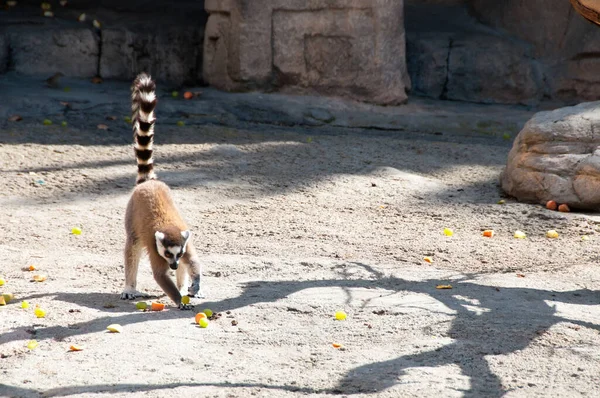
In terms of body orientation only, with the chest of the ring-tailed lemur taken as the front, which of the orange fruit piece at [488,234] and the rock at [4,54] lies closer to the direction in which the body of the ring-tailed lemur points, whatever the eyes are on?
the orange fruit piece

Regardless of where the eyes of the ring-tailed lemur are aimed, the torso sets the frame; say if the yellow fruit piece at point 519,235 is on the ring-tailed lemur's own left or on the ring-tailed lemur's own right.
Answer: on the ring-tailed lemur's own left

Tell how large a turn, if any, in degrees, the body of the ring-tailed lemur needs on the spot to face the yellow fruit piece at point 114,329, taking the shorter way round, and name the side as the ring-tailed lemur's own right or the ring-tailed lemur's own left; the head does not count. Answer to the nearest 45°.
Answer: approximately 45° to the ring-tailed lemur's own right

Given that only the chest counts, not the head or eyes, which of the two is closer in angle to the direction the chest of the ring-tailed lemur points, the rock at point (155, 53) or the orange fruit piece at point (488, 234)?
the orange fruit piece

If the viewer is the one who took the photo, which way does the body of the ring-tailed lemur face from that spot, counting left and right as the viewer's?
facing the viewer and to the right of the viewer

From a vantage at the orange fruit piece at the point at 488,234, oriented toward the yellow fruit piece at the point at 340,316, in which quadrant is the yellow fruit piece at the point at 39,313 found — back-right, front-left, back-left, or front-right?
front-right

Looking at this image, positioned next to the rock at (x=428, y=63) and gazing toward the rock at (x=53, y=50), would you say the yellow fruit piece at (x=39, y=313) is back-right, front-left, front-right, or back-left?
front-left

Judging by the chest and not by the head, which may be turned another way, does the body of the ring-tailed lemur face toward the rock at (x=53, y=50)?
no

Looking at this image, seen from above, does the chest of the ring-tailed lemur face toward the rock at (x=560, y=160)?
no

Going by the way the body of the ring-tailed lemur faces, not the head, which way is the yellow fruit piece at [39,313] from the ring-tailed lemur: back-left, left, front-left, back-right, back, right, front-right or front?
right

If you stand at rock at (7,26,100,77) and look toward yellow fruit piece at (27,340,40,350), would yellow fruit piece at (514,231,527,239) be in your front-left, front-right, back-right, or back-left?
front-left

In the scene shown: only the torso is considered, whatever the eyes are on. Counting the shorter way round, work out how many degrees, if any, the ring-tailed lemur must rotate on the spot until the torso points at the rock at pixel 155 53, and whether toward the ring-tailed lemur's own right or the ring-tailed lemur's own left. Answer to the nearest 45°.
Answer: approximately 135° to the ring-tailed lemur's own left

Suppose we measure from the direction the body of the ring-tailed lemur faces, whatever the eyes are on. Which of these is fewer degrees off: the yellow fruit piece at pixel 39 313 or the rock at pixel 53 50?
the yellow fruit piece

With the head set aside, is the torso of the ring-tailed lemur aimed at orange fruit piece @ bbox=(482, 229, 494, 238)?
no

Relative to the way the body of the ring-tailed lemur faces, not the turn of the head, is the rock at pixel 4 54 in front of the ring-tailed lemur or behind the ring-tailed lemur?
behind
